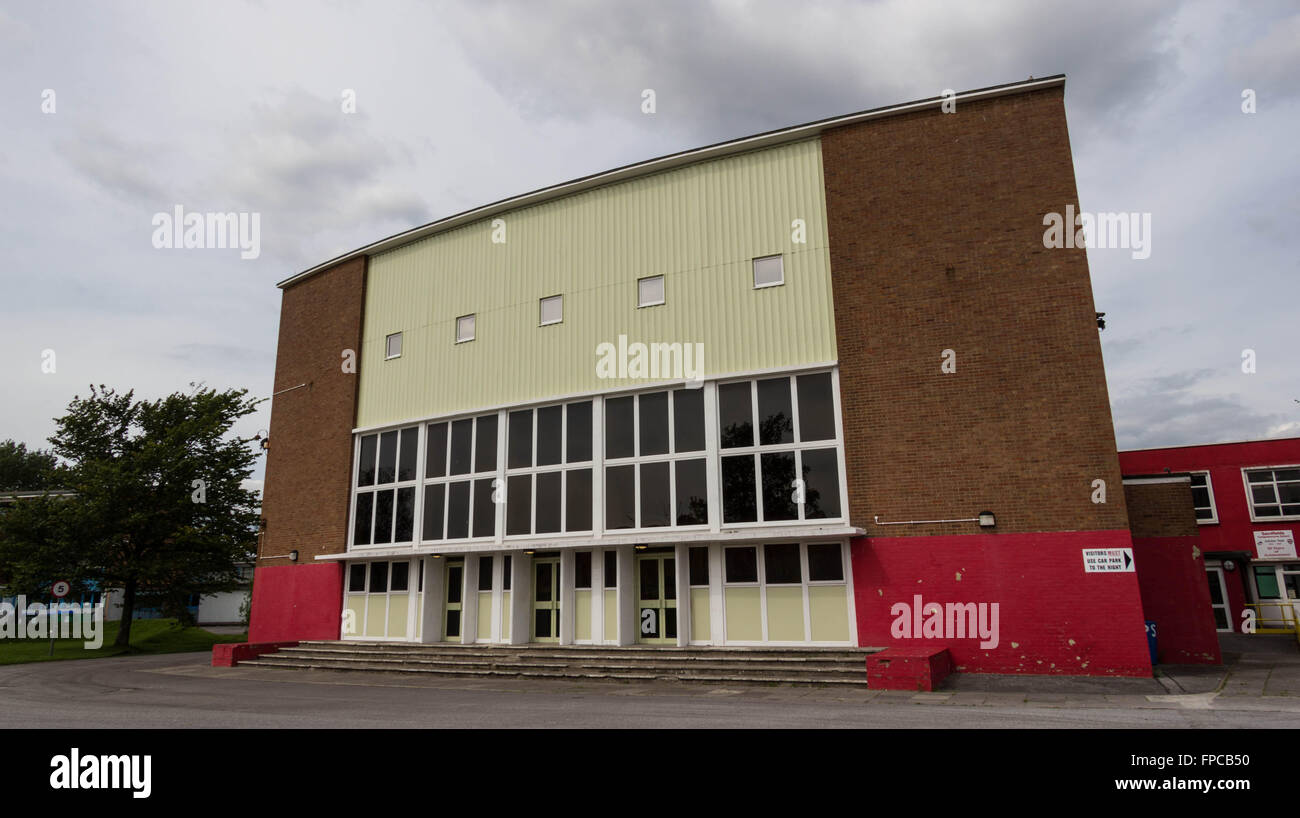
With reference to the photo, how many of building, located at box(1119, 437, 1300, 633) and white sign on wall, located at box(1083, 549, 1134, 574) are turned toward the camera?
2

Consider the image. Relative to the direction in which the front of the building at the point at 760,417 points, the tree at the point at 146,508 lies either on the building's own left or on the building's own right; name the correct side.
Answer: on the building's own right

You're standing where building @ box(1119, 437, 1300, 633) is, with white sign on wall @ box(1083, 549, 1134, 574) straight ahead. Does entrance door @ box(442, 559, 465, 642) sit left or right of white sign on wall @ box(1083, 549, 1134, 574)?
right

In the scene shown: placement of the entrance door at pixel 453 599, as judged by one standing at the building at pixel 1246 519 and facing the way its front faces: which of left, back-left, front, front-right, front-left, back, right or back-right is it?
front-right

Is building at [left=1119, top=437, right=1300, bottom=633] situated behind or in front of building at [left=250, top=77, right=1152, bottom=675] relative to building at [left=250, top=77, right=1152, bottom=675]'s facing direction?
behind

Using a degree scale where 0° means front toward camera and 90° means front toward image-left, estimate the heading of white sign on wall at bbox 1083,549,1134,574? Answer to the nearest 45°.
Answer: approximately 0°

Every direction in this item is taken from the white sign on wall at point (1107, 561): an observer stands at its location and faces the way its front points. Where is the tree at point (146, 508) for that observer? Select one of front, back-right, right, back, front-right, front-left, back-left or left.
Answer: right

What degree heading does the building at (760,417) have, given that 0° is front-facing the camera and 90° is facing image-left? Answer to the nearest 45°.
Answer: approximately 45°
